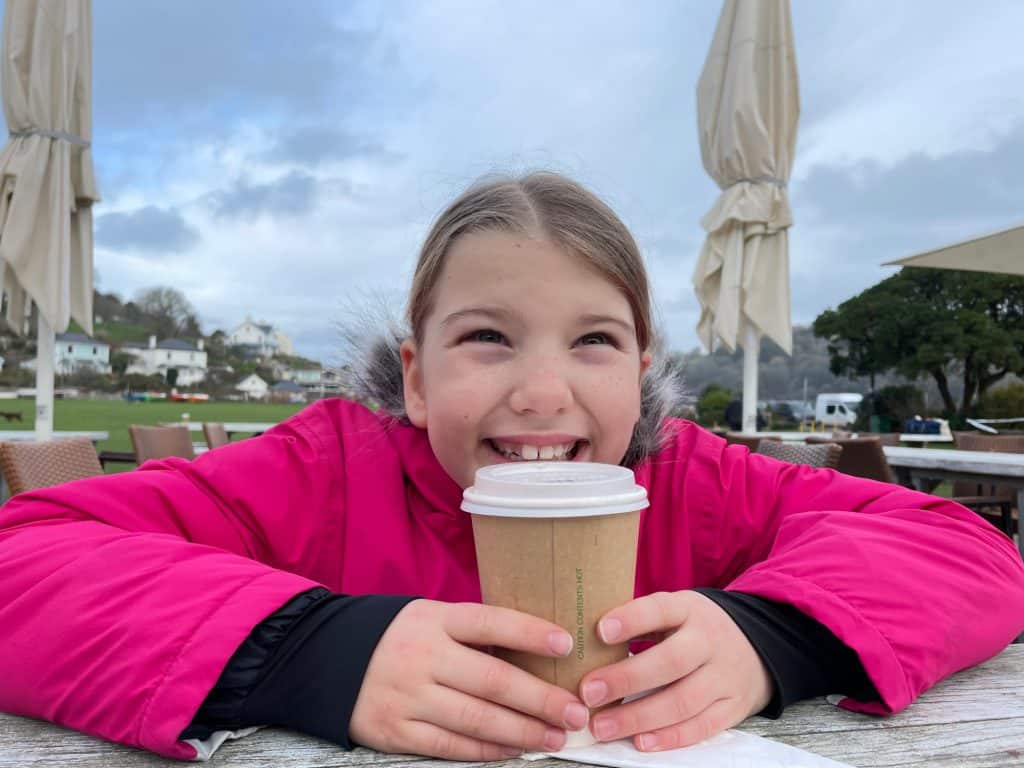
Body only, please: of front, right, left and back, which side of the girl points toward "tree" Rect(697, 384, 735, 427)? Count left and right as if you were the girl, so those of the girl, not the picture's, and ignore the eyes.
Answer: back

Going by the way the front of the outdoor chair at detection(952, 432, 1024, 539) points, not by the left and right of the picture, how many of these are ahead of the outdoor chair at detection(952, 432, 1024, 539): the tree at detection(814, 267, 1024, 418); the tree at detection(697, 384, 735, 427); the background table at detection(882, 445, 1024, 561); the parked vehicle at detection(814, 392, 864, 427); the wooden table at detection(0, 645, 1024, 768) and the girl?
3

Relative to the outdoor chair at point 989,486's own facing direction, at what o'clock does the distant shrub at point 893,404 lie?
The distant shrub is roughly at 6 o'clock from the outdoor chair.

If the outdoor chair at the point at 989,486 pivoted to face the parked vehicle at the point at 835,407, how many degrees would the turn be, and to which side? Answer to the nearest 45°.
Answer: approximately 180°

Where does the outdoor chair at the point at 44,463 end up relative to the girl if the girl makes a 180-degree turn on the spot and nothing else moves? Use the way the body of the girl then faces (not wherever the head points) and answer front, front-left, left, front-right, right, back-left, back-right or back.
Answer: front-left

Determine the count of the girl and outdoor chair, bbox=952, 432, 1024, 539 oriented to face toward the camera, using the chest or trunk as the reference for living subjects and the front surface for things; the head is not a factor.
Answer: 2

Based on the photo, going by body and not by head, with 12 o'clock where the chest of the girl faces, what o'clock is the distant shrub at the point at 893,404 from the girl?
The distant shrub is roughly at 7 o'clock from the girl.

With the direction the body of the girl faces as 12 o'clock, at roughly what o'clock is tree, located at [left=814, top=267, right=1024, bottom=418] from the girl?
The tree is roughly at 7 o'clock from the girl.

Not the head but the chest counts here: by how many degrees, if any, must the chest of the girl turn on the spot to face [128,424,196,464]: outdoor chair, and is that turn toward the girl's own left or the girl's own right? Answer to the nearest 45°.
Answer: approximately 135° to the girl's own right

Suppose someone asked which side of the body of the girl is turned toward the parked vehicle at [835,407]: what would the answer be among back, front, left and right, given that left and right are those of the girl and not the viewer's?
back

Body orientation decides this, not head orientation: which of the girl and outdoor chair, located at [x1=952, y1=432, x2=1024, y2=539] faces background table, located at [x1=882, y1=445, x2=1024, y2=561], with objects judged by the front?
the outdoor chair

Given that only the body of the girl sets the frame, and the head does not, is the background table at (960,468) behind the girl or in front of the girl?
behind
